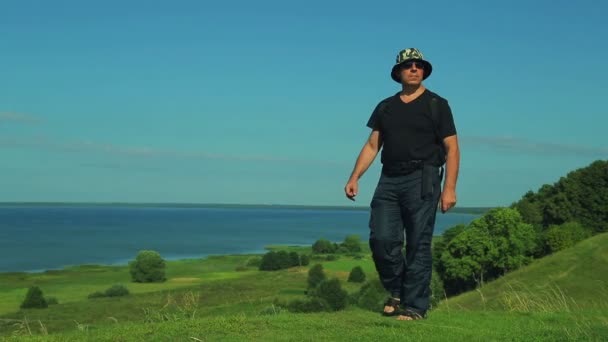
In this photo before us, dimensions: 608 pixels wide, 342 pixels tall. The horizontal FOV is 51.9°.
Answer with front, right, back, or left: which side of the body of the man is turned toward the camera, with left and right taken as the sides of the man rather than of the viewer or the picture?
front
